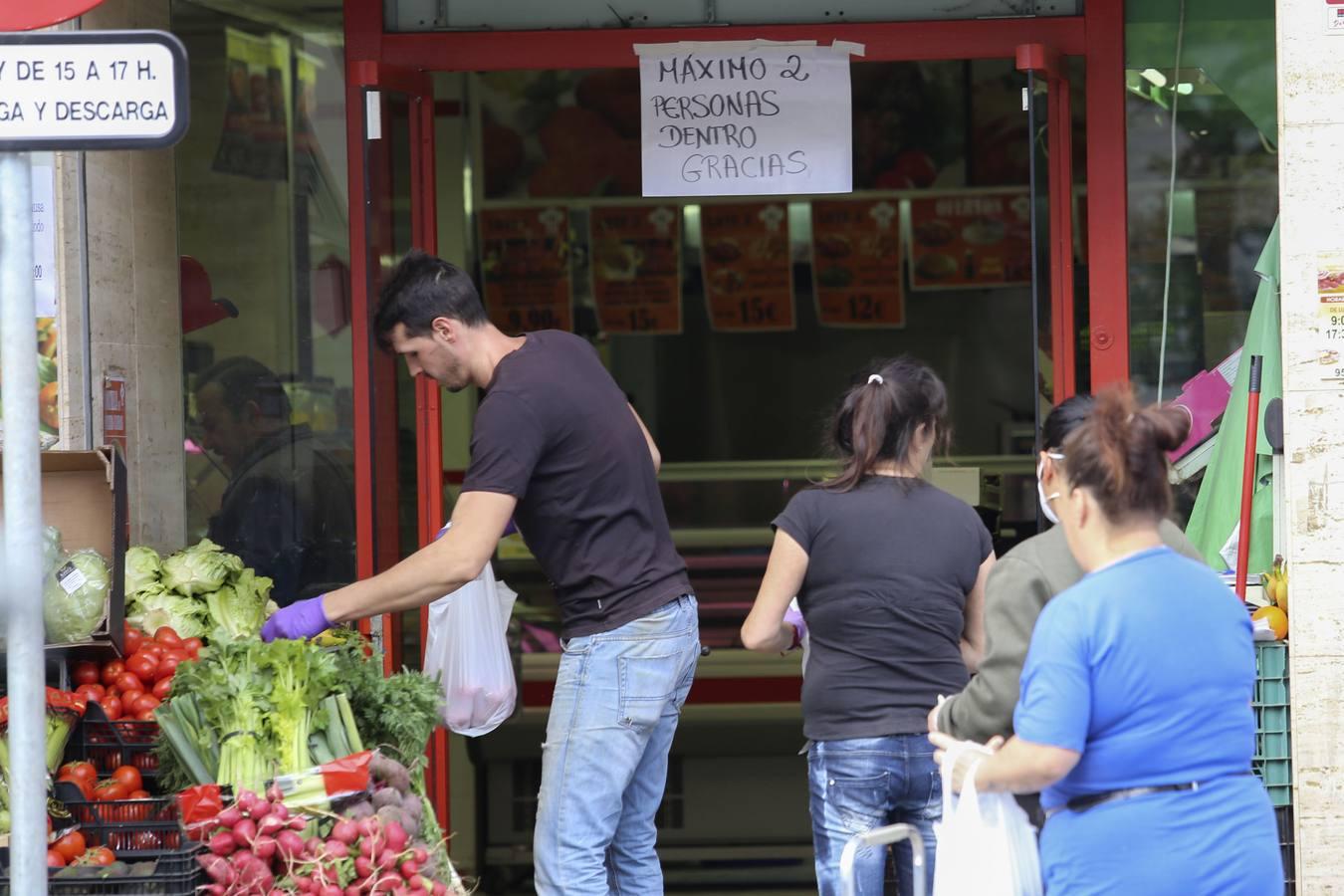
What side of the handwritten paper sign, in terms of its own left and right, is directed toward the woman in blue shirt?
front

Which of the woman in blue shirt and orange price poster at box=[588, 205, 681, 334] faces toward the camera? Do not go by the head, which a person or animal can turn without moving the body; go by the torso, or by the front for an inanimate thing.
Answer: the orange price poster

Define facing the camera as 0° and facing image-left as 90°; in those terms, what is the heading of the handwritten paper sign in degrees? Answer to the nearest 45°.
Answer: approximately 0°

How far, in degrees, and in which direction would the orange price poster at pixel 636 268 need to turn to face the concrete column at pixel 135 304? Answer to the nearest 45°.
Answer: approximately 45° to its right

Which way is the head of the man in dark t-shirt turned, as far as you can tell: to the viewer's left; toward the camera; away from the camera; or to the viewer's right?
to the viewer's left

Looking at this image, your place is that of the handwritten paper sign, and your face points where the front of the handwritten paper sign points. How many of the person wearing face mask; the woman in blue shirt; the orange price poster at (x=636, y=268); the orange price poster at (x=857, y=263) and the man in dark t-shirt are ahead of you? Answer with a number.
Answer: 3

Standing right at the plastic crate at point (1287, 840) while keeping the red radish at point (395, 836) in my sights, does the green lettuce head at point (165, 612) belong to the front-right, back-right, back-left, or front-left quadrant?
front-right

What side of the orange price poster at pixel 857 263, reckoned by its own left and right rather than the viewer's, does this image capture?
front

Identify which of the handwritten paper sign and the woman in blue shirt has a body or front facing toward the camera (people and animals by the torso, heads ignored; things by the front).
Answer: the handwritten paper sign

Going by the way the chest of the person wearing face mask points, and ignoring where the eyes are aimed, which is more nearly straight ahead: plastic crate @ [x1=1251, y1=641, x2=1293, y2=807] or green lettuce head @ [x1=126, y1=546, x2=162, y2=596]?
the green lettuce head

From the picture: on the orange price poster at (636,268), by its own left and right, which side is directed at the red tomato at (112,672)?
front

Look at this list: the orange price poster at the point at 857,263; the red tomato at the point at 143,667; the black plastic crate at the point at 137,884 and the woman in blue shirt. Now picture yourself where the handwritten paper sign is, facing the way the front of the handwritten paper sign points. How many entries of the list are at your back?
1

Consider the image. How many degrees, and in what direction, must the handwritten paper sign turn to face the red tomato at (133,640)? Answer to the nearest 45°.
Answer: approximately 45° to its right

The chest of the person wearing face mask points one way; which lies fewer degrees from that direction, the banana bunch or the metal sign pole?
the metal sign pole

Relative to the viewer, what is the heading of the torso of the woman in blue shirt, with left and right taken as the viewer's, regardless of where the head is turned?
facing away from the viewer and to the left of the viewer

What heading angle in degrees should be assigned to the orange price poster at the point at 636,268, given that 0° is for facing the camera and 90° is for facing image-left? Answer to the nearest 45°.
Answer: approximately 0°
